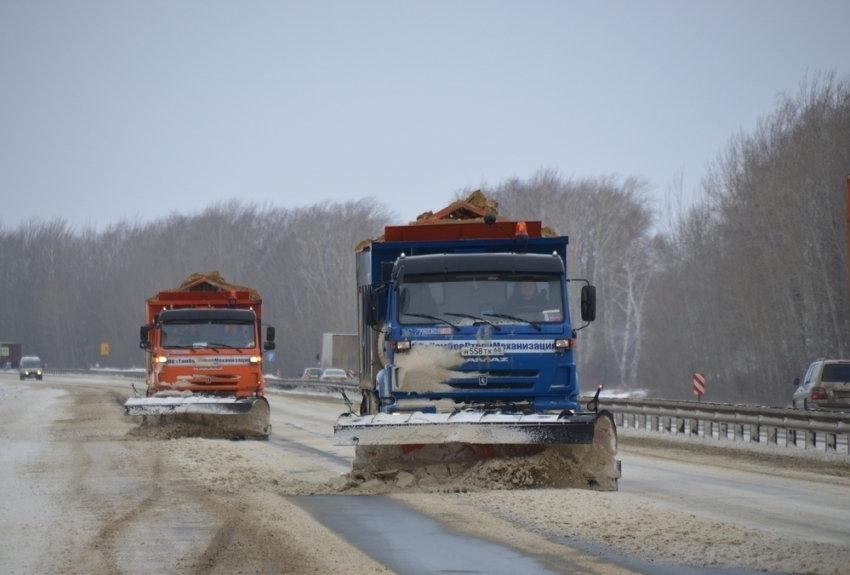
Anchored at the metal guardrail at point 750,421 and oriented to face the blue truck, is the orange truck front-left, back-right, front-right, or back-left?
front-right

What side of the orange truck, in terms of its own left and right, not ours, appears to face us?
front

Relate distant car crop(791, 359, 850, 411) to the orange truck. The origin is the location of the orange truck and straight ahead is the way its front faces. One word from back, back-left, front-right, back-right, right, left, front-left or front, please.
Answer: left

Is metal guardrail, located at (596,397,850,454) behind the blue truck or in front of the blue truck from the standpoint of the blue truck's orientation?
behind

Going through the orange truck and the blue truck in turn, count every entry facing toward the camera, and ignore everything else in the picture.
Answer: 2

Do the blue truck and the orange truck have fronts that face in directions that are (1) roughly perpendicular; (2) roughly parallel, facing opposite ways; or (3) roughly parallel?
roughly parallel

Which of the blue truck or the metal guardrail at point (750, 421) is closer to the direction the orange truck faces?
the blue truck

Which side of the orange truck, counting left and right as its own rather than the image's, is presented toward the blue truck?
front

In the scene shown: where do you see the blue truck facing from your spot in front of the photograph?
facing the viewer

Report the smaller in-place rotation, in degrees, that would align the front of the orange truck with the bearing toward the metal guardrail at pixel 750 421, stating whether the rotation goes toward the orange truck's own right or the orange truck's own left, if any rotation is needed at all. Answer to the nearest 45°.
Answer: approximately 90° to the orange truck's own left

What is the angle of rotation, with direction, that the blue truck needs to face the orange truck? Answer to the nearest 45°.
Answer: approximately 135° to its right
